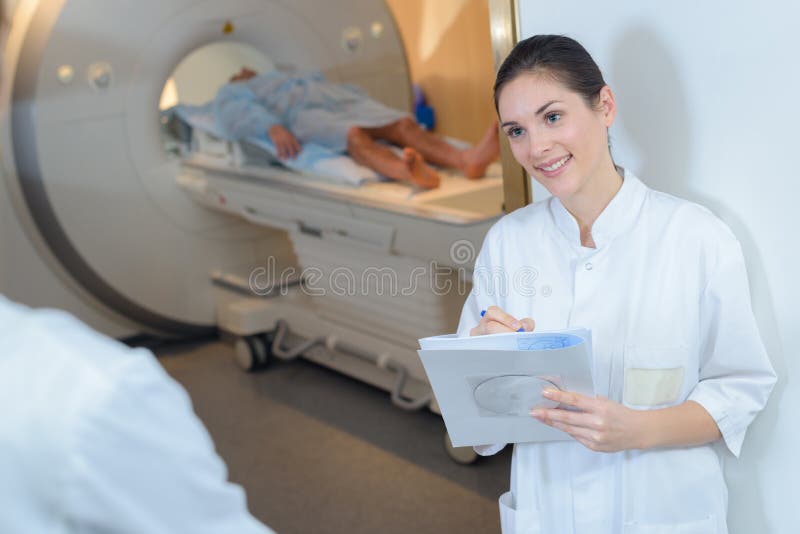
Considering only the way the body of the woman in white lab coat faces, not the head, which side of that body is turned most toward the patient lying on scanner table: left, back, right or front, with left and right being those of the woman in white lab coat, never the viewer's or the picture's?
right

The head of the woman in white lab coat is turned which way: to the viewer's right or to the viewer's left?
to the viewer's left

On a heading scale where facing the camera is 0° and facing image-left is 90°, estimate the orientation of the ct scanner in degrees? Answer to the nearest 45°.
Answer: approximately 315°

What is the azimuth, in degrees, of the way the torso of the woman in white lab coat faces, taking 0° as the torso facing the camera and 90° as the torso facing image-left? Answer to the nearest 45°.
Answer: approximately 45°
